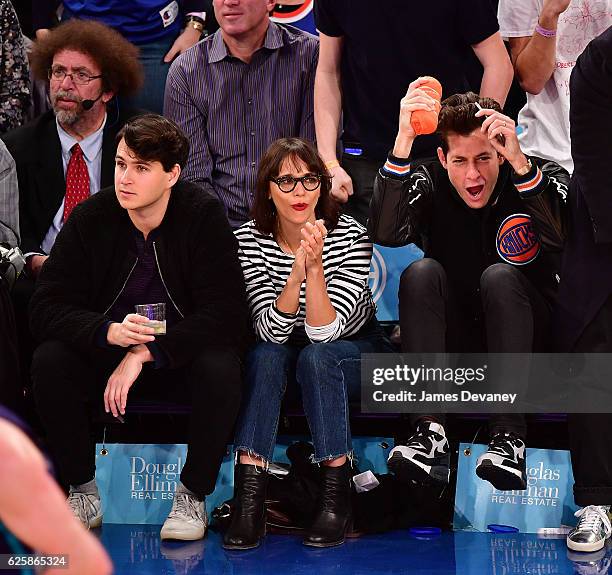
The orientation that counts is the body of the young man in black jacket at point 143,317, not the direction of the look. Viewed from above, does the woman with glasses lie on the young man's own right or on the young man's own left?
on the young man's own left

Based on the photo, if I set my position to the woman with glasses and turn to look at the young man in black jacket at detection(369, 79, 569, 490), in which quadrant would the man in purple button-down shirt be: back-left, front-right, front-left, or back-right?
back-left

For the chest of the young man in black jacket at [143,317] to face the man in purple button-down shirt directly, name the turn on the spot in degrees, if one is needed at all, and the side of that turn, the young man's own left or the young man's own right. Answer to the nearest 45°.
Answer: approximately 135° to the young man's own left

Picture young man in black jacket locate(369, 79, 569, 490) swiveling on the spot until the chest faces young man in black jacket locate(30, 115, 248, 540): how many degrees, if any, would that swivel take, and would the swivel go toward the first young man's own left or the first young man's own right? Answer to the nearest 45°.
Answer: approximately 90° to the first young man's own right

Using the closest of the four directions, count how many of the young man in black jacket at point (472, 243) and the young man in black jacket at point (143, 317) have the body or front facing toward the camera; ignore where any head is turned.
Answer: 2

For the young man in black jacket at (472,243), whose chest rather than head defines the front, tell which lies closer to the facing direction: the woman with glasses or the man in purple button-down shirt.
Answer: the woman with glasses

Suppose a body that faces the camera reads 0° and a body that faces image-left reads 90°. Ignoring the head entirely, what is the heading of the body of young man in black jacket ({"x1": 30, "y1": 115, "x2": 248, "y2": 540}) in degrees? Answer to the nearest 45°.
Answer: approximately 0°
